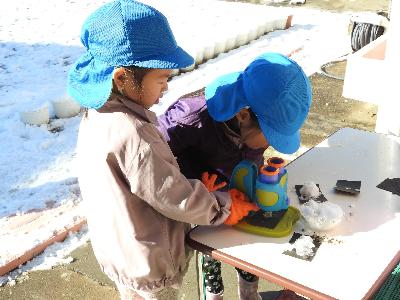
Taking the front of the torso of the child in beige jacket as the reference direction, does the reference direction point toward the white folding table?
yes

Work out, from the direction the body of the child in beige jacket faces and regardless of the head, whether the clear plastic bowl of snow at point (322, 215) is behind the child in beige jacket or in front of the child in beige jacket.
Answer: in front

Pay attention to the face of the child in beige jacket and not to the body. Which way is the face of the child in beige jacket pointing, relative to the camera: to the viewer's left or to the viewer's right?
to the viewer's right

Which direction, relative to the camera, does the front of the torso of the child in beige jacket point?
to the viewer's right
